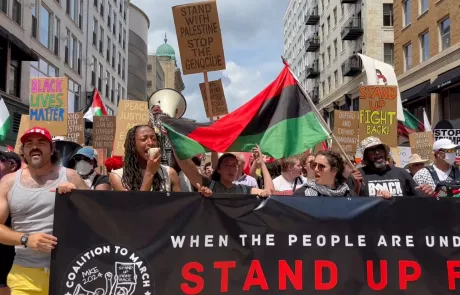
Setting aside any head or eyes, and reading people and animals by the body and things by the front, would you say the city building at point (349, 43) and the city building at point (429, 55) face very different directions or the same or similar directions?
same or similar directions

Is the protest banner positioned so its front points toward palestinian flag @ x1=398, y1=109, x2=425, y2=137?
no

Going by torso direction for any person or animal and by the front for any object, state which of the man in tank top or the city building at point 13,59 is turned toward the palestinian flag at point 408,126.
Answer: the city building

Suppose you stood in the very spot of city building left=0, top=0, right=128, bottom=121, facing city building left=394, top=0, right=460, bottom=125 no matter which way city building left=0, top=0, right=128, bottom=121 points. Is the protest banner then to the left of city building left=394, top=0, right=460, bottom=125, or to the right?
right

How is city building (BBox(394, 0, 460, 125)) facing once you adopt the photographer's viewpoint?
facing the viewer and to the left of the viewer

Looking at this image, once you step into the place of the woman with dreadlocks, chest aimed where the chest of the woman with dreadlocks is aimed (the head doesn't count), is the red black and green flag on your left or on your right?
on your left

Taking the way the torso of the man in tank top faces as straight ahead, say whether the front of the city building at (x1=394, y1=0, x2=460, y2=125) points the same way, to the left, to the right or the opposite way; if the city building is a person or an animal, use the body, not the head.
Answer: to the right

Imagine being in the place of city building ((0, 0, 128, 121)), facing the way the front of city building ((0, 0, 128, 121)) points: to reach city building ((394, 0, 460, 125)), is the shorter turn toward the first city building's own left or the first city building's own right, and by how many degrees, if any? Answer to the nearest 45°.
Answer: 0° — it already faces it

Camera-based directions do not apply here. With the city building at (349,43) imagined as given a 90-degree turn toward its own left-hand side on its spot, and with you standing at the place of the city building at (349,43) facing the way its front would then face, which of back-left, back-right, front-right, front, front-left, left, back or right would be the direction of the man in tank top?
front-right

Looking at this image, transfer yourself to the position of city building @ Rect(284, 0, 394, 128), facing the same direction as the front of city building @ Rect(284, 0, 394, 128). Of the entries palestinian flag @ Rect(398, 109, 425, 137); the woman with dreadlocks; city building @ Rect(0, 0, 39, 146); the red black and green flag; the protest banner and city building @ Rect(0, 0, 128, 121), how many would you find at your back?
0

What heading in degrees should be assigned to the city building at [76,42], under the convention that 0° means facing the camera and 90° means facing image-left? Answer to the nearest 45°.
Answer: approximately 315°

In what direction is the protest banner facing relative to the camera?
toward the camera

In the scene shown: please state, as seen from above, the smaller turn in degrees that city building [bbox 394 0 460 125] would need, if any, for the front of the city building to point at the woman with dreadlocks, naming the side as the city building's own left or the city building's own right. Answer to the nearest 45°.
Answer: approximately 45° to the city building's own left

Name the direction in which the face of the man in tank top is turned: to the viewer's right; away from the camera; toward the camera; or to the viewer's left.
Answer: toward the camera

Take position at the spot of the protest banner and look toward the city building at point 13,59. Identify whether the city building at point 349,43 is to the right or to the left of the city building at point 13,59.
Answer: right
